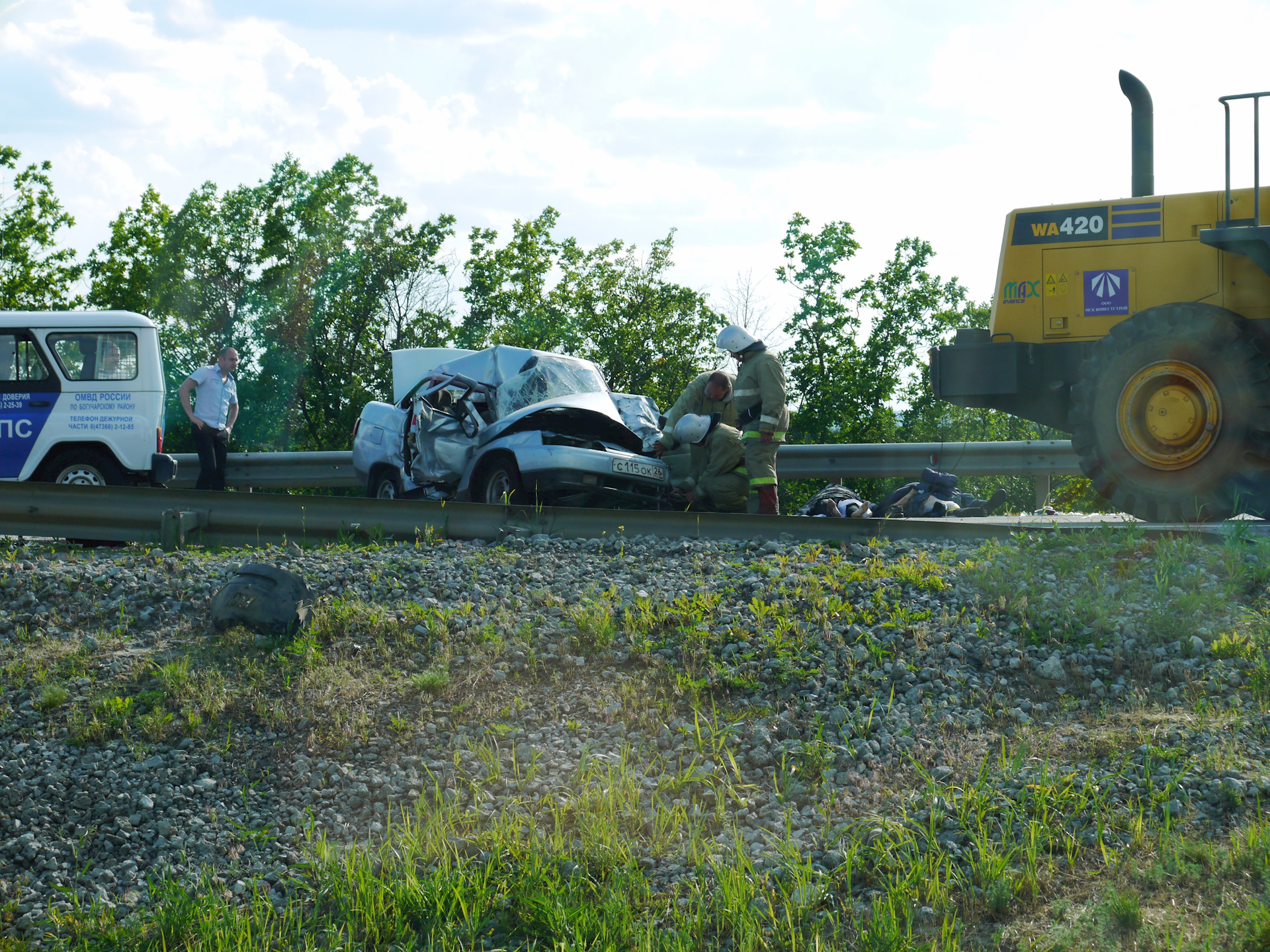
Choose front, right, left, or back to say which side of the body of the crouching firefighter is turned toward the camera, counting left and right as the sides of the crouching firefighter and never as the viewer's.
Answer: left

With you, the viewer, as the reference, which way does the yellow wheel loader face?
facing to the right of the viewer

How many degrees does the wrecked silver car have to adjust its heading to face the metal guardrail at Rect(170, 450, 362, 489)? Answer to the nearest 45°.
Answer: approximately 180°

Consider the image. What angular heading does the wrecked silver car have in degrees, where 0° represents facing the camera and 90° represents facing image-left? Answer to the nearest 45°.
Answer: approximately 315°

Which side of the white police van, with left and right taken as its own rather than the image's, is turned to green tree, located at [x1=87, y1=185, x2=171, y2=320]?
right

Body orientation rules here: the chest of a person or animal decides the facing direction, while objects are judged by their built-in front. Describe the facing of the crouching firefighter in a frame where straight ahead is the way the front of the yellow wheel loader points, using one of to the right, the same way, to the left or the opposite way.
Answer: the opposite way

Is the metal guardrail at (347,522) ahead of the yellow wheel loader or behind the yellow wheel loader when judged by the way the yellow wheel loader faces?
behind

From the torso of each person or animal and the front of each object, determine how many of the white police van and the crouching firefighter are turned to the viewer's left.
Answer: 2

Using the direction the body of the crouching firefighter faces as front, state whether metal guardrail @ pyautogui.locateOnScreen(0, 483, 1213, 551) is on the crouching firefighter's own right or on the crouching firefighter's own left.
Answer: on the crouching firefighter's own left

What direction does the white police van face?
to the viewer's left

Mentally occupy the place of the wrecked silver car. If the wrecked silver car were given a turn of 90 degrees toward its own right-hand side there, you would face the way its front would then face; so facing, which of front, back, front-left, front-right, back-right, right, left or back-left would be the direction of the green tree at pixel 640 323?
back-right
